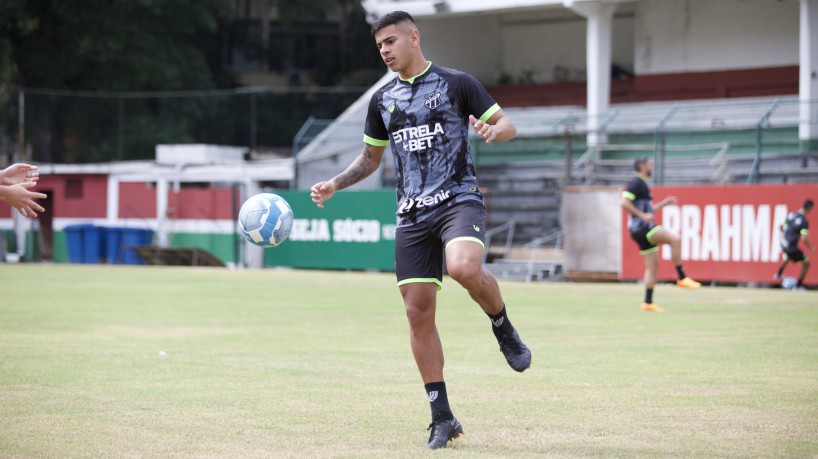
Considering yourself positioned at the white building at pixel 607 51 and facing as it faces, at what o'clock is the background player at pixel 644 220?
The background player is roughly at 12 o'clock from the white building.
